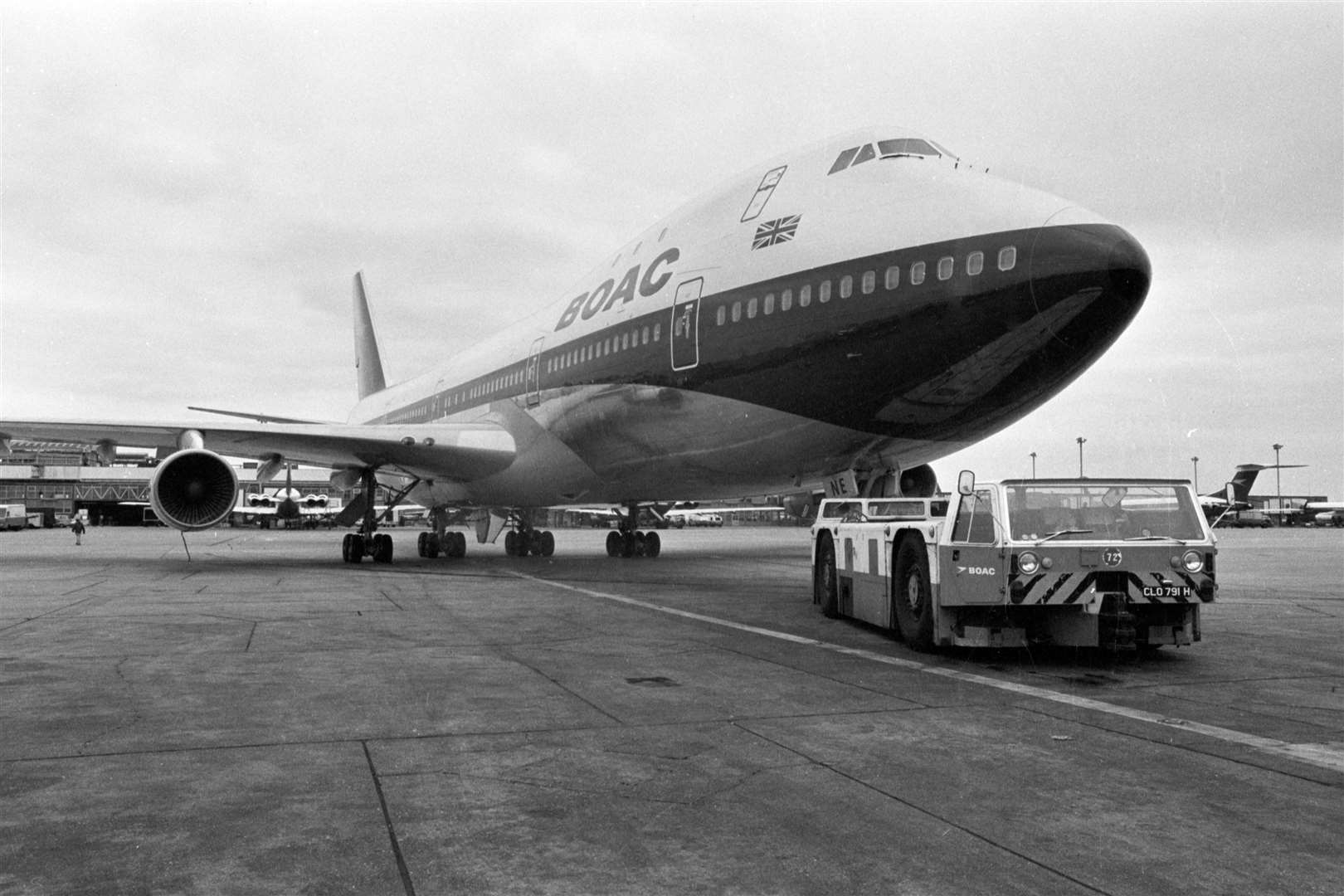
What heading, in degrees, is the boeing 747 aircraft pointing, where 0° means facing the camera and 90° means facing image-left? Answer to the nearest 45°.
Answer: approximately 315°

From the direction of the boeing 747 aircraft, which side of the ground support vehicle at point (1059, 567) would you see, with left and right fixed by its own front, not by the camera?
back

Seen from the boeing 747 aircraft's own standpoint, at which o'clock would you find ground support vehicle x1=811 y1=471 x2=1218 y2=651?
The ground support vehicle is roughly at 1 o'clock from the boeing 747 aircraft.

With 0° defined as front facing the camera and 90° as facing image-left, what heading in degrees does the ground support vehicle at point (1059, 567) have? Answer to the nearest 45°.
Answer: approximately 315°
